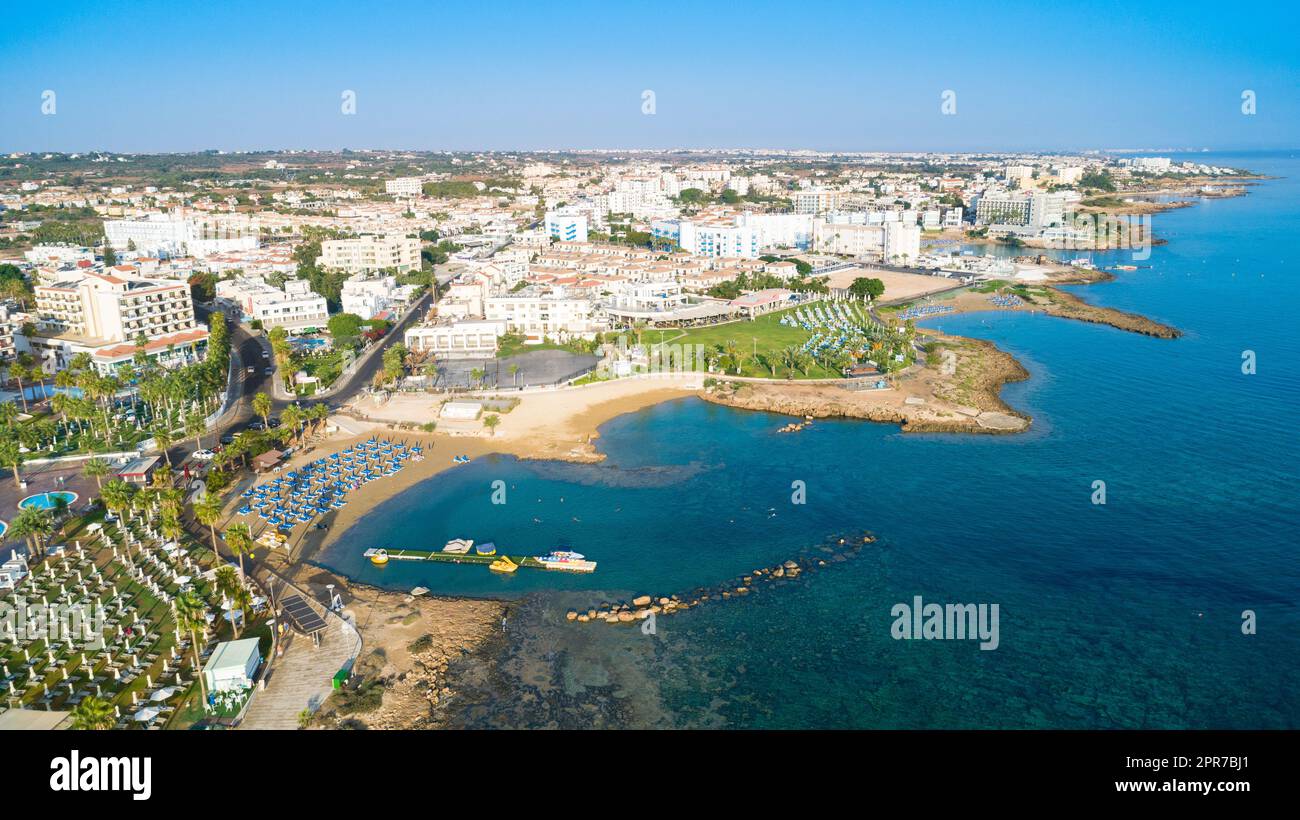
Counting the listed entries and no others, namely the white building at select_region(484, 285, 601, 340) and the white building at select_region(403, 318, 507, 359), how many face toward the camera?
2

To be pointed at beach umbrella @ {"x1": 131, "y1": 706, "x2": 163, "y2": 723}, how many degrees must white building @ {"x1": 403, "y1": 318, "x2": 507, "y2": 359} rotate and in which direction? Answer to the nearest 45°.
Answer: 0° — it already faces it

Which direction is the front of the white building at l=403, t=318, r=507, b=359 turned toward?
toward the camera

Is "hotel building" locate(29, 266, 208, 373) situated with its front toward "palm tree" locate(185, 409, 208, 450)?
yes

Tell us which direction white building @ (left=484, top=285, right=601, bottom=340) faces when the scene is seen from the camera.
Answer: facing the viewer

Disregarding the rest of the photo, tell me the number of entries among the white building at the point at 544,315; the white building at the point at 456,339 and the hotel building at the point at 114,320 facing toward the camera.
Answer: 3

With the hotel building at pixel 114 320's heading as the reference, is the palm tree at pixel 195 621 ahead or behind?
ahead

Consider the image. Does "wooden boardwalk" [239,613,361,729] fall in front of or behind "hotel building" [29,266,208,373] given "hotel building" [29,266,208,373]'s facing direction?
in front

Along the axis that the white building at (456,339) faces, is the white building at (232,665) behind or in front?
in front

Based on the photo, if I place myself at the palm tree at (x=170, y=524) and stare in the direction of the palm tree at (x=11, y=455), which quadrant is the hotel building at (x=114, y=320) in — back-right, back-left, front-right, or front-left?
front-right

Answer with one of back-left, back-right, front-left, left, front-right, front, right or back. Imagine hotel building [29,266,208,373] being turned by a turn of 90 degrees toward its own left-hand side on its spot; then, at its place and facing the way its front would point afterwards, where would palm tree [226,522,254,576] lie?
right

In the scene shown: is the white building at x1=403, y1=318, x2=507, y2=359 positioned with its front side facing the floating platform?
yes

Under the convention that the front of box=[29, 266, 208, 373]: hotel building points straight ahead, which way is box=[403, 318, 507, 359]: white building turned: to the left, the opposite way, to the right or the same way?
the same way

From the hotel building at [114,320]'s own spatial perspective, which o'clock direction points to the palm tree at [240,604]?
The palm tree is roughly at 12 o'clock from the hotel building.
